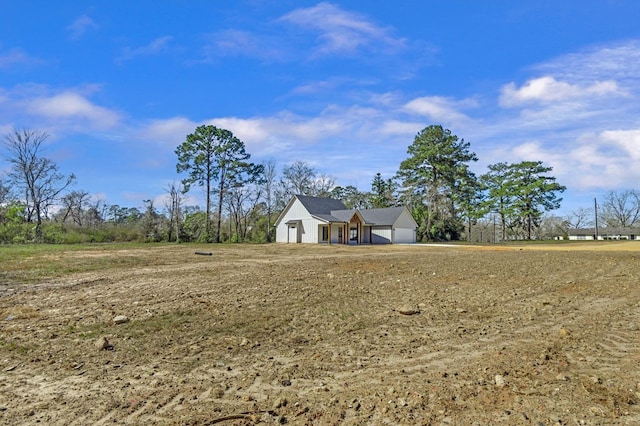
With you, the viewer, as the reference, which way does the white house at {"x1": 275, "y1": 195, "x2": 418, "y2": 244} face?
facing the viewer and to the right of the viewer
